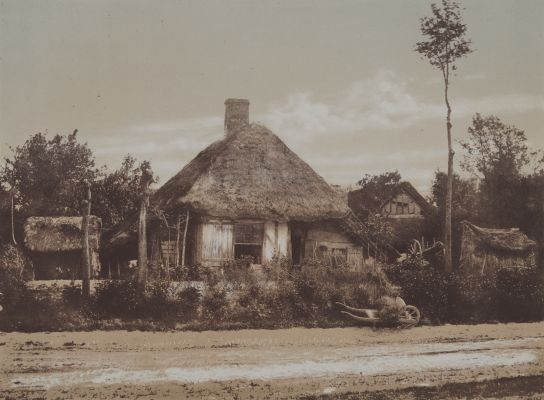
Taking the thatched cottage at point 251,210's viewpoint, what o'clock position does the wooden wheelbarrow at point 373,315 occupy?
The wooden wheelbarrow is roughly at 11 o'clock from the thatched cottage.

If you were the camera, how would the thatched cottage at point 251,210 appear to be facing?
facing the viewer

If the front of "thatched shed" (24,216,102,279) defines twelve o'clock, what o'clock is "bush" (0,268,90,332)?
The bush is roughly at 12 o'clock from the thatched shed.

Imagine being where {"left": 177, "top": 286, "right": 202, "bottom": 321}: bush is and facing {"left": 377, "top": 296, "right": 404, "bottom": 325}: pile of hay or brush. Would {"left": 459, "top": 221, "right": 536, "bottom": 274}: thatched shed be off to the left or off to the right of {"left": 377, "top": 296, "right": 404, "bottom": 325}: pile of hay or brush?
left

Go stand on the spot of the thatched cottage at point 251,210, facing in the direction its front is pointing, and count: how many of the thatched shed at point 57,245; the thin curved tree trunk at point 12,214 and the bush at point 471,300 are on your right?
2

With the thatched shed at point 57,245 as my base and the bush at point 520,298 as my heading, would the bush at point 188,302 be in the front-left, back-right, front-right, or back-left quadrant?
front-right

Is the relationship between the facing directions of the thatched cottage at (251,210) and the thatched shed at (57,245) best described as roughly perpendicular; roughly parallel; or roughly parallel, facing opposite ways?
roughly parallel

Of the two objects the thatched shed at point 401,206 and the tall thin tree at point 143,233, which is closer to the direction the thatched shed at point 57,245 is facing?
the tall thin tree

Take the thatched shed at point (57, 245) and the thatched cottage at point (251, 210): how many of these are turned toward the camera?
2

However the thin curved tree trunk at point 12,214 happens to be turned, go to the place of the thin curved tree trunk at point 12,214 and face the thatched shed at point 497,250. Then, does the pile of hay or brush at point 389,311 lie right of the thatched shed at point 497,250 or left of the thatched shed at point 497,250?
right

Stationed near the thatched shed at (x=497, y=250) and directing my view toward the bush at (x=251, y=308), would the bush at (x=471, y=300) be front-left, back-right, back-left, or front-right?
front-left

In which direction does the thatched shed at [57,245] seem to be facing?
toward the camera

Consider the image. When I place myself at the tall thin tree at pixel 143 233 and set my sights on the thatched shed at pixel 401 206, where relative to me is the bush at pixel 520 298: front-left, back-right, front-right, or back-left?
front-right

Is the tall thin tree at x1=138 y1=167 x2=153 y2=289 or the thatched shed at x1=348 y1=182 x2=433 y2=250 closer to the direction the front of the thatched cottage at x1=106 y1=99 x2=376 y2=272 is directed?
the tall thin tree

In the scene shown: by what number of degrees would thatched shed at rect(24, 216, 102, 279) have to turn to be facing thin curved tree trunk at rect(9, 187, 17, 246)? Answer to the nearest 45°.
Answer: approximately 135° to its right

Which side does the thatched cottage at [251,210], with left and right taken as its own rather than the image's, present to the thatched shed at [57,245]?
right

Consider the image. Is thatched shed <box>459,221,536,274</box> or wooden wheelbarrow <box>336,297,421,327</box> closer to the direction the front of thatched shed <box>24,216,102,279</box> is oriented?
the wooden wheelbarrow
